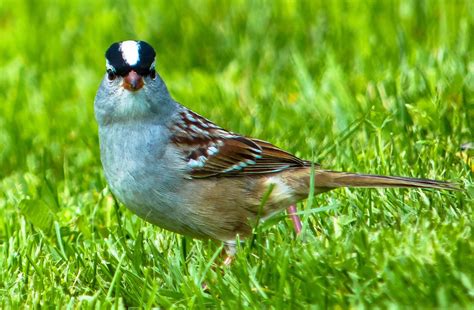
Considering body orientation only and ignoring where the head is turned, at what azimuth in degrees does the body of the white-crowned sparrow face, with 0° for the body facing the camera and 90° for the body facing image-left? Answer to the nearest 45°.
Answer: approximately 45°
